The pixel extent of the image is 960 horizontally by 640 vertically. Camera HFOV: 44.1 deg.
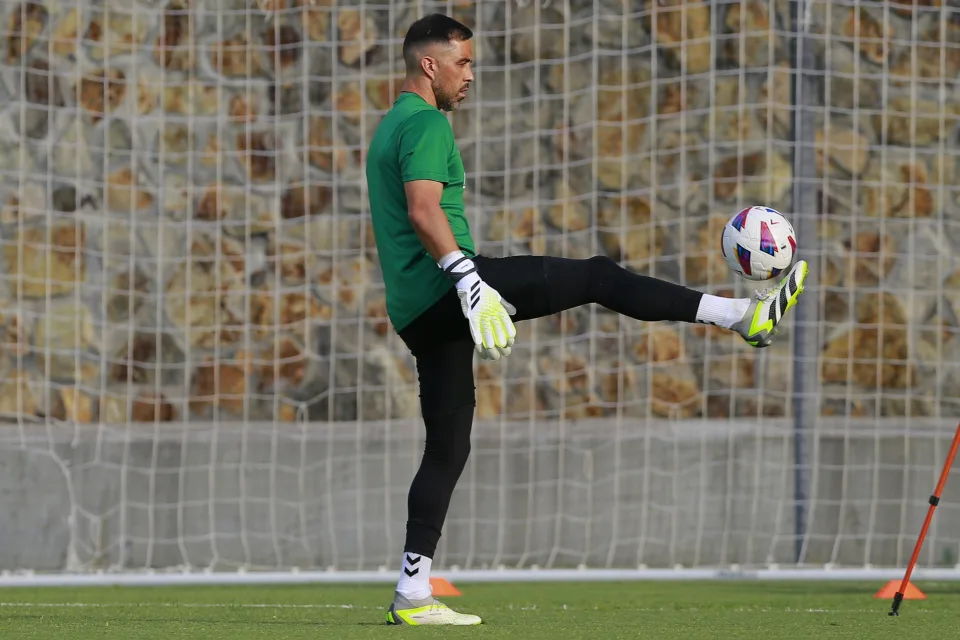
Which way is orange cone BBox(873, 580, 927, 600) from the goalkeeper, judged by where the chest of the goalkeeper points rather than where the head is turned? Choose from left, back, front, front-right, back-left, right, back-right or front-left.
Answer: front-left

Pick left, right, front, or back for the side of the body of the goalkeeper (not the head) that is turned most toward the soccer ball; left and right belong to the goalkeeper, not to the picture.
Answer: front

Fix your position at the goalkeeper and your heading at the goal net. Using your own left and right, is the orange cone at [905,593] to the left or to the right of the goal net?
right

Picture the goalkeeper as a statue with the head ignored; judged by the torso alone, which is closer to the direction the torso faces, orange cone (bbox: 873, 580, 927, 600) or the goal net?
the orange cone

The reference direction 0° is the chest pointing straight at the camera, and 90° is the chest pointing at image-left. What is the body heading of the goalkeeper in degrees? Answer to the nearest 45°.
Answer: approximately 270°

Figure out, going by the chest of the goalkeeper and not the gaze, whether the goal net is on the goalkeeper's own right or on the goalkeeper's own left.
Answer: on the goalkeeper's own left

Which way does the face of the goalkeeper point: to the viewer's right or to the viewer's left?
to the viewer's right

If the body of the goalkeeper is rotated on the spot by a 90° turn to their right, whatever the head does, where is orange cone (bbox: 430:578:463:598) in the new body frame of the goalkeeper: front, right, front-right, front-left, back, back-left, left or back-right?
back
